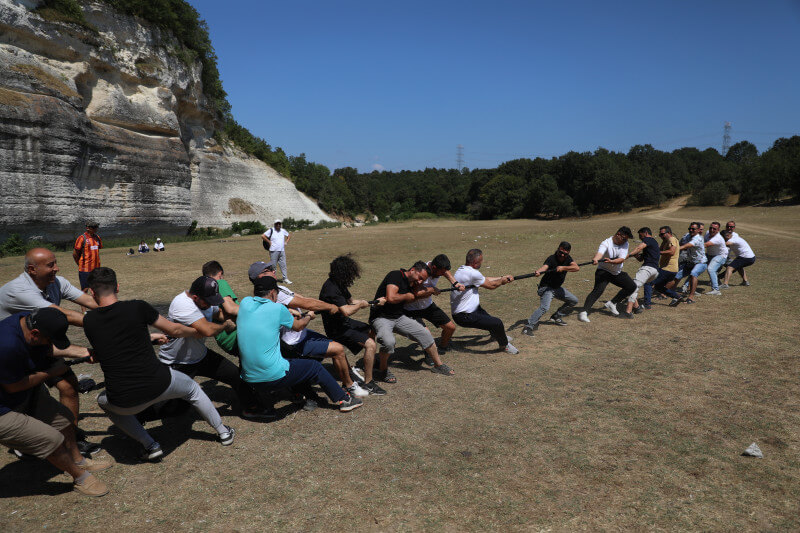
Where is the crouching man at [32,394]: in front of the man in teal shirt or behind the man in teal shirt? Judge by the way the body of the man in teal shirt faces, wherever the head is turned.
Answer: behind

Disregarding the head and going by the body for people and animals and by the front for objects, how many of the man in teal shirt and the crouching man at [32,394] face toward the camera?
0

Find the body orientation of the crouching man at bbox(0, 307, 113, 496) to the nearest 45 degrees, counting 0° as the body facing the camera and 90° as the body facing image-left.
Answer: approximately 270°

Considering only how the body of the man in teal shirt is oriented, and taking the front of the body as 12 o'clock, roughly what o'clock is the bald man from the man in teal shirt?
The bald man is roughly at 8 o'clock from the man in teal shirt.

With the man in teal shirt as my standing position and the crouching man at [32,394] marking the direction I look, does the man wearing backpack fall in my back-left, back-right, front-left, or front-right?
back-right

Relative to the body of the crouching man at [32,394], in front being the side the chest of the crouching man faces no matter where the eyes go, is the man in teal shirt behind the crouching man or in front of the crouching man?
in front

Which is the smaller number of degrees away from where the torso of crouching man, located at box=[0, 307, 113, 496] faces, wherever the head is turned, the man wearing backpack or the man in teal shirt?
the man in teal shirt

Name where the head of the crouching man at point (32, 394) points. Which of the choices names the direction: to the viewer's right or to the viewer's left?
to the viewer's right

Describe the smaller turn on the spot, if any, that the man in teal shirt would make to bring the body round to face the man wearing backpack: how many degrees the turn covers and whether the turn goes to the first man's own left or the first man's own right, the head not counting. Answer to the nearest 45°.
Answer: approximately 45° to the first man's own left

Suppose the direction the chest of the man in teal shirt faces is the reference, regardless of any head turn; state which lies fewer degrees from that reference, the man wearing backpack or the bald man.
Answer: the man wearing backpack

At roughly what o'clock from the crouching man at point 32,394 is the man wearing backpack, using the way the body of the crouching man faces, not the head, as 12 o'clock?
The man wearing backpack is roughly at 10 o'clock from the crouching man.

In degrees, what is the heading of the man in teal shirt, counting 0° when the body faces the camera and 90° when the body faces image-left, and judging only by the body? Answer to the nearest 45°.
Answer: approximately 225°

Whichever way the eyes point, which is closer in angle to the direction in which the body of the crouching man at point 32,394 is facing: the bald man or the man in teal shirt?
the man in teal shirt

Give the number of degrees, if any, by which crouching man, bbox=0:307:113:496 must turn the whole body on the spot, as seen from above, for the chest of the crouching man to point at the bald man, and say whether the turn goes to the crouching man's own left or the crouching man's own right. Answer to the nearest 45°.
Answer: approximately 90° to the crouching man's own left
